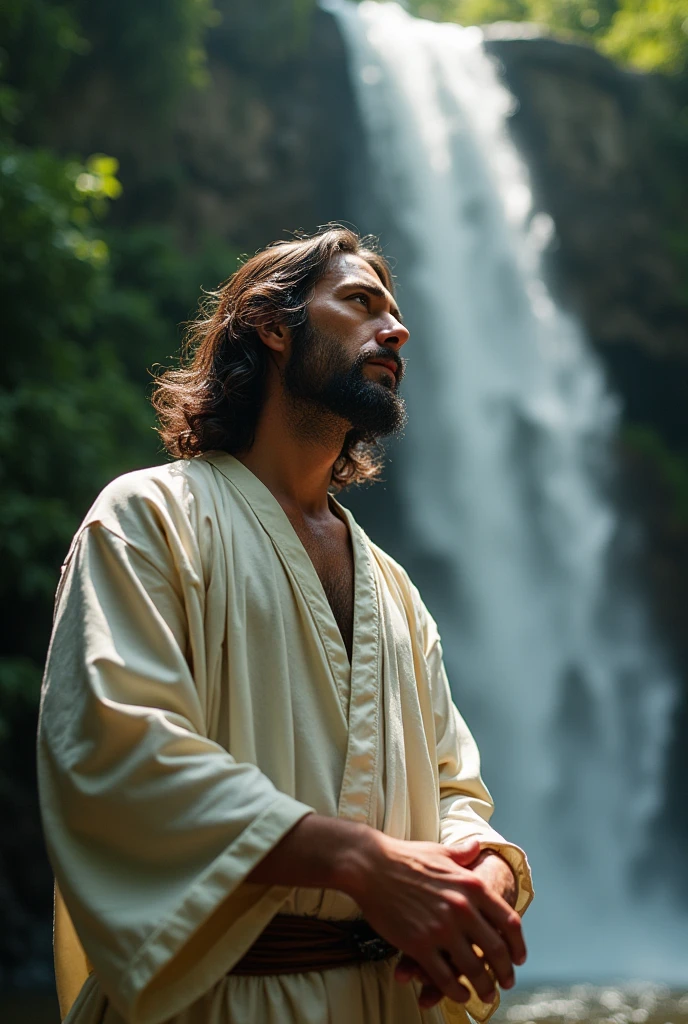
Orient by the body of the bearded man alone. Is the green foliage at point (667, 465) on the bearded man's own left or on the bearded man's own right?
on the bearded man's own left

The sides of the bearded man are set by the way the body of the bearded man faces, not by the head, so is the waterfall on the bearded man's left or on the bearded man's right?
on the bearded man's left

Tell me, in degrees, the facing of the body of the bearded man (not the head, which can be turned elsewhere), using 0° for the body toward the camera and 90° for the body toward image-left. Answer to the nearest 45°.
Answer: approximately 315°

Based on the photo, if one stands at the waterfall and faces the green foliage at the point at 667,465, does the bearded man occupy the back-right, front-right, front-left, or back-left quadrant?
back-right

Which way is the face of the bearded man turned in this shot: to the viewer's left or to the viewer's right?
to the viewer's right
